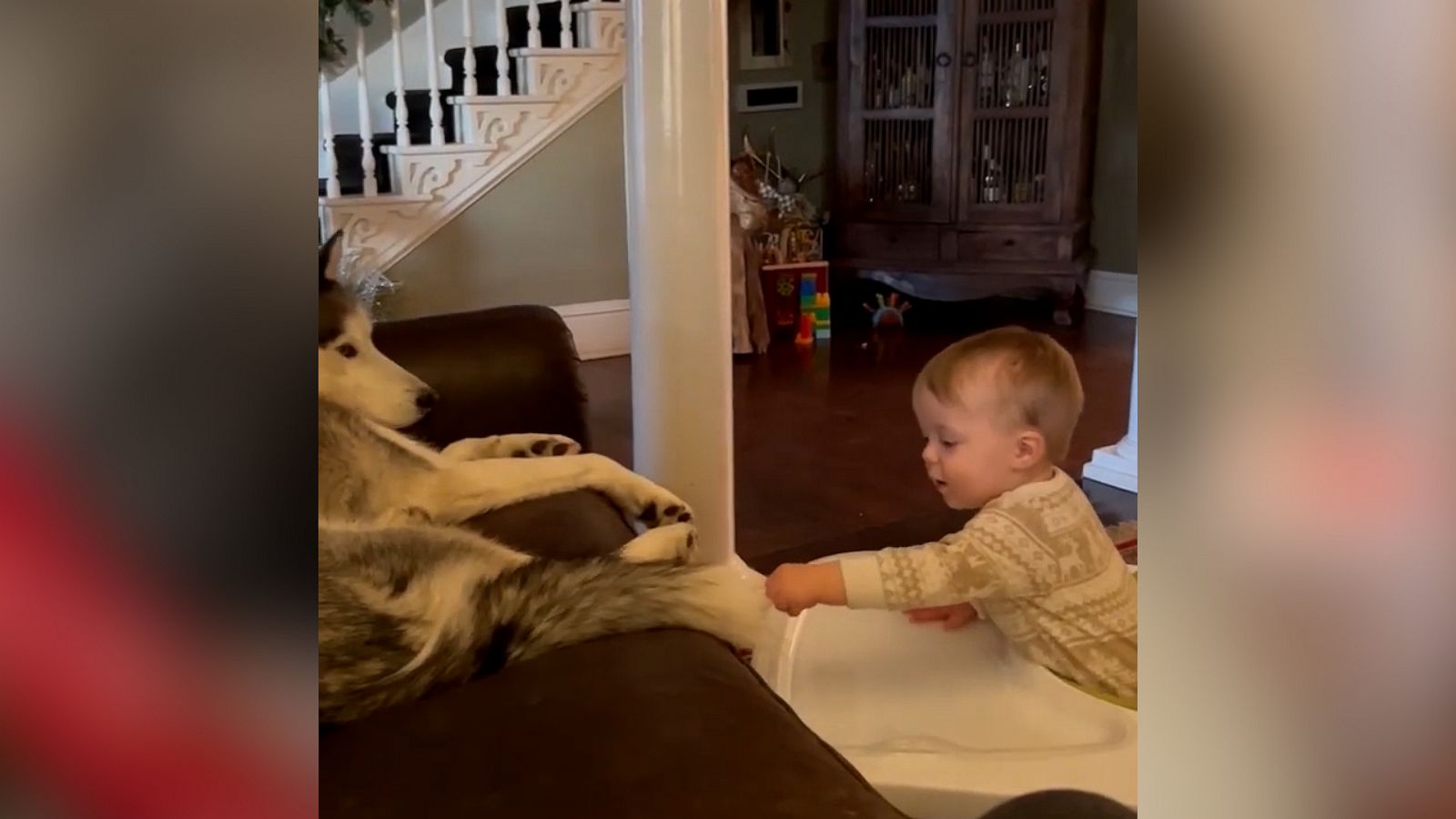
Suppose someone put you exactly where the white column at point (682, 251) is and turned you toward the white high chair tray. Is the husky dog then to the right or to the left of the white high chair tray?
right

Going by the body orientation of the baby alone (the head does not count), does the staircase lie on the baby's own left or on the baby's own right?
on the baby's own right

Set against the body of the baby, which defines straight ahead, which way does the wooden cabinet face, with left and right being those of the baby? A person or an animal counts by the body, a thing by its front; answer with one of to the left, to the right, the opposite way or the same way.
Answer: to the left

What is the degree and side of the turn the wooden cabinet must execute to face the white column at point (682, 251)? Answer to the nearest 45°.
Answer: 0° — it already faces it

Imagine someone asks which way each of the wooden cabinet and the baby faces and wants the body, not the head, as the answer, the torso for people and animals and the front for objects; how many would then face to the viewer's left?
1

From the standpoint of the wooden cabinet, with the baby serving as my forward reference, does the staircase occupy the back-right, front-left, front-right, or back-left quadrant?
front-right

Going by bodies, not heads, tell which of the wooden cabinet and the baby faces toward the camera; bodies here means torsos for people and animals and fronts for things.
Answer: the wooden cabinet

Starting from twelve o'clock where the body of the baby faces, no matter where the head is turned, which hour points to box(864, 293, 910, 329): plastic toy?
The plastic toy is roughly at 3 o'clock from the baby.

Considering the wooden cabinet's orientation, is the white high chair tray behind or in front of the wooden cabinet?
in front

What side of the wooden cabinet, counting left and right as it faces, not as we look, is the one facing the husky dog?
front

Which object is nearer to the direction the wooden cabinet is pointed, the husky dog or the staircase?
the husky dog

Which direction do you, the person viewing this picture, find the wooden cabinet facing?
facing the viewer

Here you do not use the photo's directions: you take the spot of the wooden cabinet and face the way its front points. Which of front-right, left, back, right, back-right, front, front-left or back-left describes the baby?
front

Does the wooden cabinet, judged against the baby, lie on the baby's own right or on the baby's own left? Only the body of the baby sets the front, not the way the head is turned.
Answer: on the baby's own right

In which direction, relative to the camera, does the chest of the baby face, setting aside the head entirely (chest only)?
to the viewer's left
